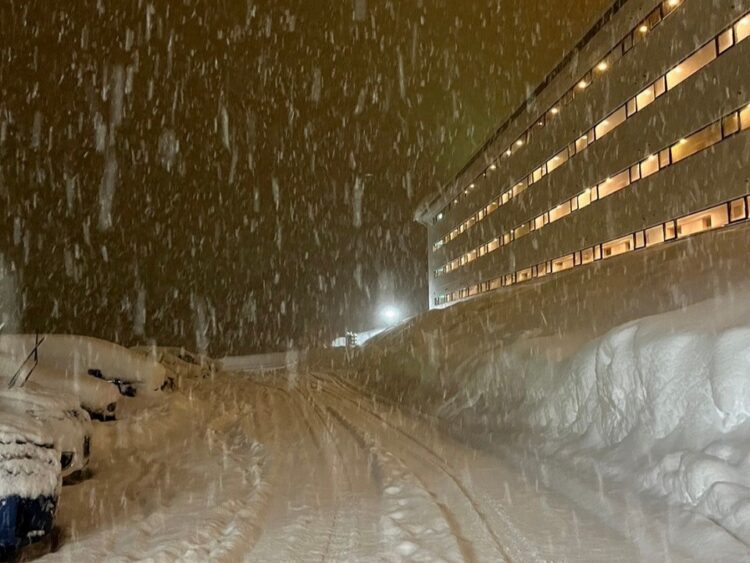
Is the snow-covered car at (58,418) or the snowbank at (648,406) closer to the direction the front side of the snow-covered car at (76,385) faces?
the snowbank

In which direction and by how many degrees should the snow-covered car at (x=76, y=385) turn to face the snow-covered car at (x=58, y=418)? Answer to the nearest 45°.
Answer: approximately 45° to its right

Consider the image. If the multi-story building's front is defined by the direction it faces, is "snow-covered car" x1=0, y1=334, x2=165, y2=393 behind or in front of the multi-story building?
in front

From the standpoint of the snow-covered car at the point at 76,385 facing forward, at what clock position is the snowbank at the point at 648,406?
The snowbank is roughly at 12 o'clock from the snow-covered car.

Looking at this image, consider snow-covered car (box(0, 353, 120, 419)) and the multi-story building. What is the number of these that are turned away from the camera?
0

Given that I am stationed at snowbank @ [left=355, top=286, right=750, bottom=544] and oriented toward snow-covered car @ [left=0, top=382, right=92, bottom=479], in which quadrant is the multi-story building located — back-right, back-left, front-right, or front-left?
back-right

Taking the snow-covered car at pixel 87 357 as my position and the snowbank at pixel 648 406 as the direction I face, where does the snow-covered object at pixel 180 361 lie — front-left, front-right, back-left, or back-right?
back-left

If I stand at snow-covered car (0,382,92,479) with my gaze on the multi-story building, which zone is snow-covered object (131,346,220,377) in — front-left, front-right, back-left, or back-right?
front-left

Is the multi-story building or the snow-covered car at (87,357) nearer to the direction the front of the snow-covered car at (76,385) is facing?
the multi-story building

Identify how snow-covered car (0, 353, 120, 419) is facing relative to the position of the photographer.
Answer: facing the viewer and to the right of the viewer

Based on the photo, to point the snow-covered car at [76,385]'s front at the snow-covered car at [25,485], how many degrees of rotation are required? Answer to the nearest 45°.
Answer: approximately 45° to its right

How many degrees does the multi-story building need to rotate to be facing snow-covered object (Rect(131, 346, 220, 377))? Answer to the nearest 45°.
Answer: approximately 45° to its right

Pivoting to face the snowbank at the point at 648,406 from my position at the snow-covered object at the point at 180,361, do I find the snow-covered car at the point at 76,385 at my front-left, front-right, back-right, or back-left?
front-right

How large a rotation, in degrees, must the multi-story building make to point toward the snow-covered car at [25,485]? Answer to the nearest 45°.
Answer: approximately 45° to its left
